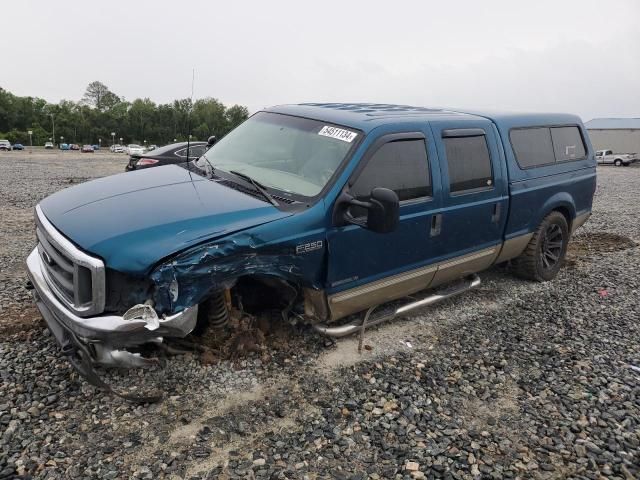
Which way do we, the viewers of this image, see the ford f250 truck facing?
facing the viewer and to the left of the viewer

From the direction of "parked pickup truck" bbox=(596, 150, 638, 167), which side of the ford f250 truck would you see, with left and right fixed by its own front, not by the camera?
back
